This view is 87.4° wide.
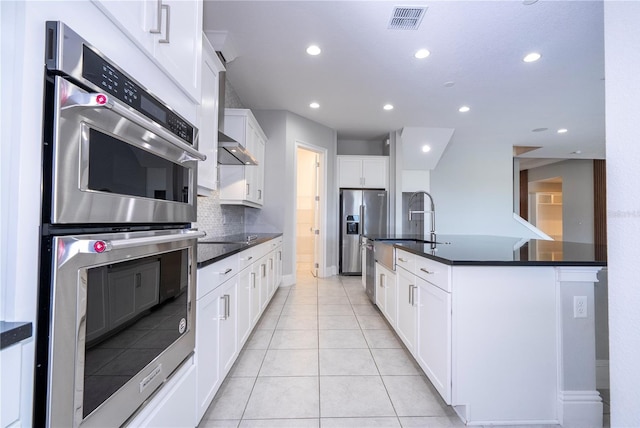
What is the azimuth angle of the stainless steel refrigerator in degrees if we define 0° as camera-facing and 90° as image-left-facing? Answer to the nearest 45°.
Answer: approximately 0°

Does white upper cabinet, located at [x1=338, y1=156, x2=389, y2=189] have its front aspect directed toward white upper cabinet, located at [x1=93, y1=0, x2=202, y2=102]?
yes

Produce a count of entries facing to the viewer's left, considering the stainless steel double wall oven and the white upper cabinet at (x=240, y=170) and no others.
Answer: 0

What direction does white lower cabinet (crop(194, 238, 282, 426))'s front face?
to the viewer's right

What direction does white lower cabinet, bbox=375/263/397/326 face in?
to the viewer's left

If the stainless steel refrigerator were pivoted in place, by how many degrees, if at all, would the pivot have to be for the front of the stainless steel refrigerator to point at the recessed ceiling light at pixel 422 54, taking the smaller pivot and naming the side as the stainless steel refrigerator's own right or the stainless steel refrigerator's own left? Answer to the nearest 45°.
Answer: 0° — it already faces it

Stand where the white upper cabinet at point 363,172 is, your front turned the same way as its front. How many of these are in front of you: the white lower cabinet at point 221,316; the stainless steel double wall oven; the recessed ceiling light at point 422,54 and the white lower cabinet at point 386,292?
4

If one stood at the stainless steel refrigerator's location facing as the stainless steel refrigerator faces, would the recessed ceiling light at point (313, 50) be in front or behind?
in front
